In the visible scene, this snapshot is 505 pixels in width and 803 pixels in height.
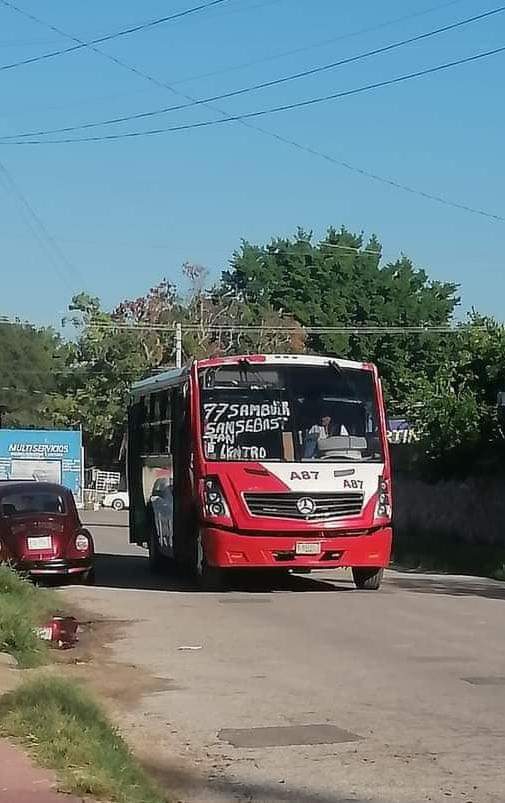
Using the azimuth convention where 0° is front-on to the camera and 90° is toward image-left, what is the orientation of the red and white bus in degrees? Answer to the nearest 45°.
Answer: approximately 0°

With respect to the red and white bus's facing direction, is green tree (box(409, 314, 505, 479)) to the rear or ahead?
to the rear
